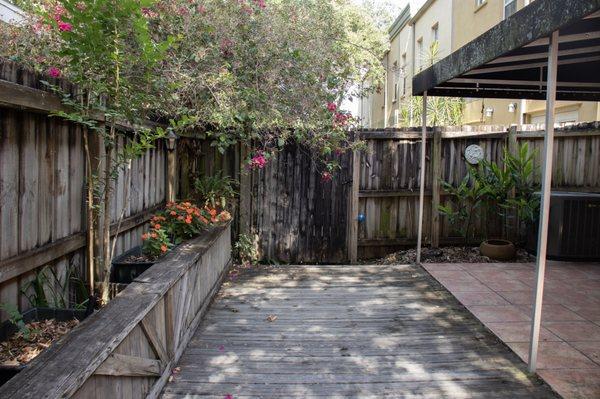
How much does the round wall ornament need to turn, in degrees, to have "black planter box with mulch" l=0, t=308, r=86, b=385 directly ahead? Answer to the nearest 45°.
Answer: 0° — it already faces it

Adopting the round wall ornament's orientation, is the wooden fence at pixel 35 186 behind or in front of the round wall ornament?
in front

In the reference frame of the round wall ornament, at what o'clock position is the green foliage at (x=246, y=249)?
The green foliage is roughly at 2 o'clock from the round wall ornament.

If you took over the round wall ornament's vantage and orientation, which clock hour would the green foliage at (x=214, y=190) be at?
The green foliage is roughly at 2 o'clock from the round wall ornament.

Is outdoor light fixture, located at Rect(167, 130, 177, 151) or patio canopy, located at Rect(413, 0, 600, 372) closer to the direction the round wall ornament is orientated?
the patio canopy

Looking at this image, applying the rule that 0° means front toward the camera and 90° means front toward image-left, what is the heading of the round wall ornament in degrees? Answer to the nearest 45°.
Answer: approximately 0°

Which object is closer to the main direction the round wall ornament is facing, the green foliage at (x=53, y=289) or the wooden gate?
the green foliage

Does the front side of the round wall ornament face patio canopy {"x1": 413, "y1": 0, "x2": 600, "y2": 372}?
yes

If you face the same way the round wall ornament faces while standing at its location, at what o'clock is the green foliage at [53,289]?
The green foliage is roughly at 1 o'clock from the round wall ornament.
